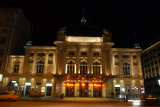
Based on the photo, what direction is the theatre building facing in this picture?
toward the camera

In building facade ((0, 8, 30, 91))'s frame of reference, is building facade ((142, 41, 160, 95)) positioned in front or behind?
in front

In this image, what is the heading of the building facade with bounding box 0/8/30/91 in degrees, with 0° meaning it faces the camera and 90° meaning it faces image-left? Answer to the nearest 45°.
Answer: approximately 315°

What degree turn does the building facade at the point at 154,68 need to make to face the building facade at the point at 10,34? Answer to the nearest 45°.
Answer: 0° — it already faces it

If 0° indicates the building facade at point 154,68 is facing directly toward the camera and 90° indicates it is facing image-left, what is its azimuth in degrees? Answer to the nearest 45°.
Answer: approximately 45°

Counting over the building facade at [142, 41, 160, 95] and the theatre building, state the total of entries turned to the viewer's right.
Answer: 0

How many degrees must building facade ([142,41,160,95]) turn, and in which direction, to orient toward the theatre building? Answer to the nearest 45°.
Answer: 0° — it already faces it

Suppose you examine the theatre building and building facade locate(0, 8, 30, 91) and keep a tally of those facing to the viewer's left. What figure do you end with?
0

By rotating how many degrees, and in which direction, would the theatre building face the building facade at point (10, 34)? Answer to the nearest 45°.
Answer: approximately 90° to its right
